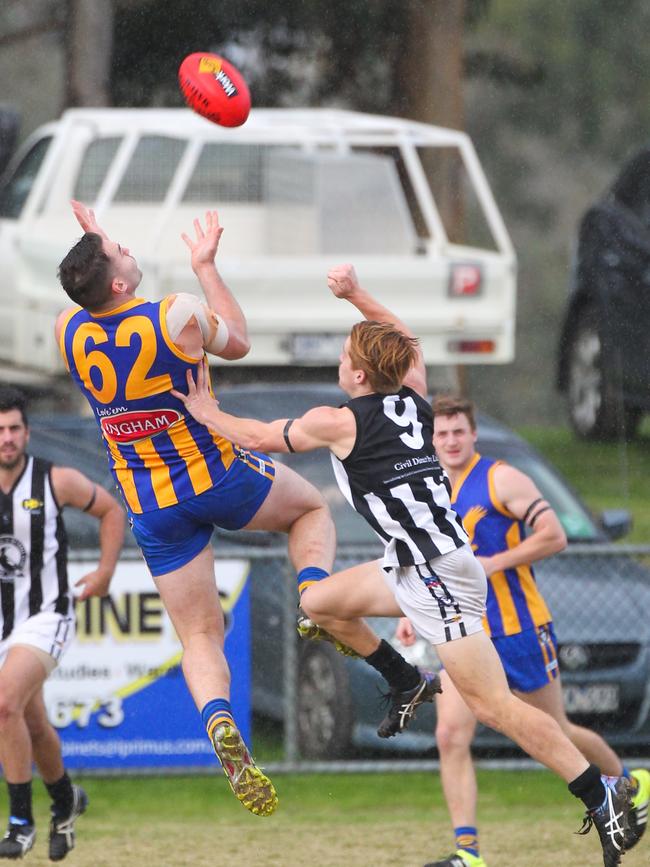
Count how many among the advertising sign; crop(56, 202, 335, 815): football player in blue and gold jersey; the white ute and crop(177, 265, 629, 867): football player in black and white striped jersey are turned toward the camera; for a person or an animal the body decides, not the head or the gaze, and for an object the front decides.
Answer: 1

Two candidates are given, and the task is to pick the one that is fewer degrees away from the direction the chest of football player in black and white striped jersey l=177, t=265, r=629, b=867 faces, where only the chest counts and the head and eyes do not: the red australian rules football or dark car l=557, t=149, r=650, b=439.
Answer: the red australian rules football

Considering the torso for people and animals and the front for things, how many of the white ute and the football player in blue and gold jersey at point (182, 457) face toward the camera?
0

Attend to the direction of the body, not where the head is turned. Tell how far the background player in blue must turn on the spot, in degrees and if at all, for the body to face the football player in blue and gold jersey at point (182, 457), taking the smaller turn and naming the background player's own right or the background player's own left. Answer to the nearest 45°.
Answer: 0° — they already face them

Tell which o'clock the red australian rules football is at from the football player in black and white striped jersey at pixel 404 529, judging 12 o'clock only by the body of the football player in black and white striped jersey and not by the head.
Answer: The red australian rules football is roughly at 12 o'clock from the football player in black and white striped jersey.

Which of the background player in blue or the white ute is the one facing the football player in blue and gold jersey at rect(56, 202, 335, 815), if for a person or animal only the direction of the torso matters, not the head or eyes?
the background player in blue

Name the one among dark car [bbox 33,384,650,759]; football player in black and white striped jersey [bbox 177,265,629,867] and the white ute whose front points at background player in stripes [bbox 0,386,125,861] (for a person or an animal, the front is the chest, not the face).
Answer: the football player in black and white striped jersey

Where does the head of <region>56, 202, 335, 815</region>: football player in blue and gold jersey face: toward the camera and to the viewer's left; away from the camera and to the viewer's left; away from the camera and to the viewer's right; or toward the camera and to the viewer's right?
away from the camera and to the viewer's right

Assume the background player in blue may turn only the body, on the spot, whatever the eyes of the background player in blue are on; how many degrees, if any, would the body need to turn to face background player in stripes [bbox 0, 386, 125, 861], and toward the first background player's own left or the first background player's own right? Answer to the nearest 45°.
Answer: approximately 45° to the first background player's own right
